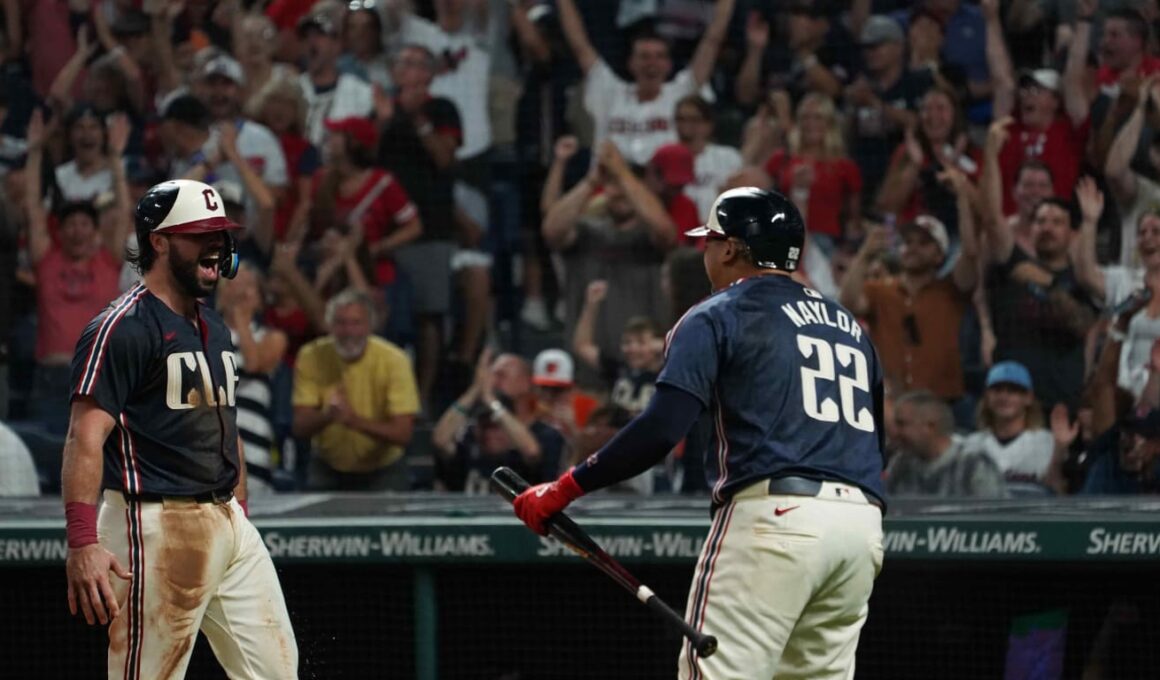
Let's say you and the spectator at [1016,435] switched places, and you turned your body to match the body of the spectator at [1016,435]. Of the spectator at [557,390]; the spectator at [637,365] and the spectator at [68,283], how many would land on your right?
3

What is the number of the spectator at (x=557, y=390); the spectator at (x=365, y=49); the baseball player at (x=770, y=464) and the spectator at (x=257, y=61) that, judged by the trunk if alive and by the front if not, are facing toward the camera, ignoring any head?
3

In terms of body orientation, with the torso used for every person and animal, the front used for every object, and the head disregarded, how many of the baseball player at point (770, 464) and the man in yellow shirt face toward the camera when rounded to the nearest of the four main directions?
1

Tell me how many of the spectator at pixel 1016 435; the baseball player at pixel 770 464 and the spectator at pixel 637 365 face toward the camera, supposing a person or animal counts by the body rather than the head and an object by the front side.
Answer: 2

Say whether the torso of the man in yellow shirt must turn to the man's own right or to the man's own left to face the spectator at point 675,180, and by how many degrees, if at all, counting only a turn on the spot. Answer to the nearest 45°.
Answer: approximately 90° to the man's own left

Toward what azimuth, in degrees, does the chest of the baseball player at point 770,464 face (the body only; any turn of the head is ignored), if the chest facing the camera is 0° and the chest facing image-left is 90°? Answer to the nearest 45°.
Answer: approximately 135°
